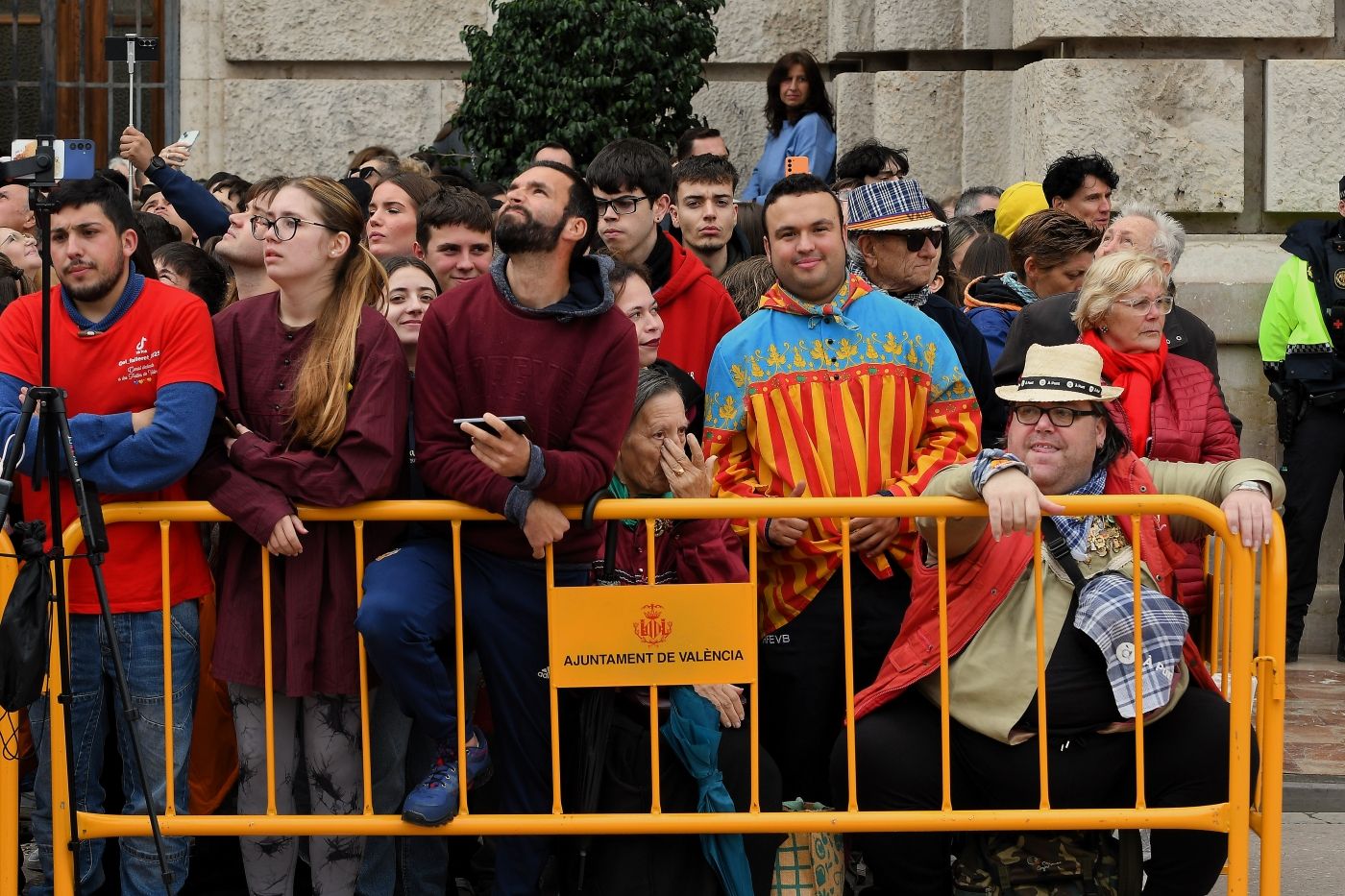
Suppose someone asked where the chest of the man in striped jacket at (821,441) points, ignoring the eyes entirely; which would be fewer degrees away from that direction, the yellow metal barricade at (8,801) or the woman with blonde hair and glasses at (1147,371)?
the yellow metal barricade

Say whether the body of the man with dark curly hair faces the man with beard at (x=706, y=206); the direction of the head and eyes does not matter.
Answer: no

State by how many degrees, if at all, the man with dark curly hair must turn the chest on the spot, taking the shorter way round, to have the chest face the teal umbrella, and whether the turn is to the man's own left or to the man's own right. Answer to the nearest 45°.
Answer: approximately 45° to the man's own right

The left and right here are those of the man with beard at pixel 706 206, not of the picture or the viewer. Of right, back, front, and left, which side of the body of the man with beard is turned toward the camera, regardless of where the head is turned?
front

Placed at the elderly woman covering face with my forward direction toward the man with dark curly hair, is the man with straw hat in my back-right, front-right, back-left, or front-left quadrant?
front-right

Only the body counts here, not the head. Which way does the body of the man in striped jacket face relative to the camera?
toward the camera

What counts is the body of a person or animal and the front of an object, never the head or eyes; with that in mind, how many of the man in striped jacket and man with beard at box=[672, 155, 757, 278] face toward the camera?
2

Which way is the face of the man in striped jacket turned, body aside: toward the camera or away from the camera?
toward the camera

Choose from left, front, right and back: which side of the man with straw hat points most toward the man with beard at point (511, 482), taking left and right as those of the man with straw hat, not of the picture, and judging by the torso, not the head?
right

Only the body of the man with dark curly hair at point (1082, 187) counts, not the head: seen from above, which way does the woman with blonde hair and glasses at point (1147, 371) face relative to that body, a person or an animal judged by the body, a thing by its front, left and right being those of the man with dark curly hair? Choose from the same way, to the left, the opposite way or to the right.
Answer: the same way

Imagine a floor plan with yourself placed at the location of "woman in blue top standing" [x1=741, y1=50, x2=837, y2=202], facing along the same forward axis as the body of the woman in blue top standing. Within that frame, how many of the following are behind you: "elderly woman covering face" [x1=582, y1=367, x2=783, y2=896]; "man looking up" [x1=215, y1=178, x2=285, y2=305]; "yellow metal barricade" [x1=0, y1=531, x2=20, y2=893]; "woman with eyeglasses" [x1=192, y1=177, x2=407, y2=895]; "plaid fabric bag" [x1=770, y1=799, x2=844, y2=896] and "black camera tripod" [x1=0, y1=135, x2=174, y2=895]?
0

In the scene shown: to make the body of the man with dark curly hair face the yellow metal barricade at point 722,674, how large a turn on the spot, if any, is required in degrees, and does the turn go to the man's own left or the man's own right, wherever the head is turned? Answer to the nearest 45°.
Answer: approximately 45° to the man's own right

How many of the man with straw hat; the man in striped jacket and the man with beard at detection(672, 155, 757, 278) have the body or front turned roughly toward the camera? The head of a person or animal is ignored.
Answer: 3

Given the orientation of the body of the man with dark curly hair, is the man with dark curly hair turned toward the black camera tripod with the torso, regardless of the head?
no

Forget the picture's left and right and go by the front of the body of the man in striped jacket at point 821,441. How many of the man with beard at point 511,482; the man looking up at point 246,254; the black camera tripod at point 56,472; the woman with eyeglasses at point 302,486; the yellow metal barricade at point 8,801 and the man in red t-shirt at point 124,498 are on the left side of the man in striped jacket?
0

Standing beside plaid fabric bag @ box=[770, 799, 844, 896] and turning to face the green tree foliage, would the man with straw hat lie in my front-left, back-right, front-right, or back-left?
back-right

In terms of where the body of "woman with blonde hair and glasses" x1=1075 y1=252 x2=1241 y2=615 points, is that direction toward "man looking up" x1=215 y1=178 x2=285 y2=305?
no
